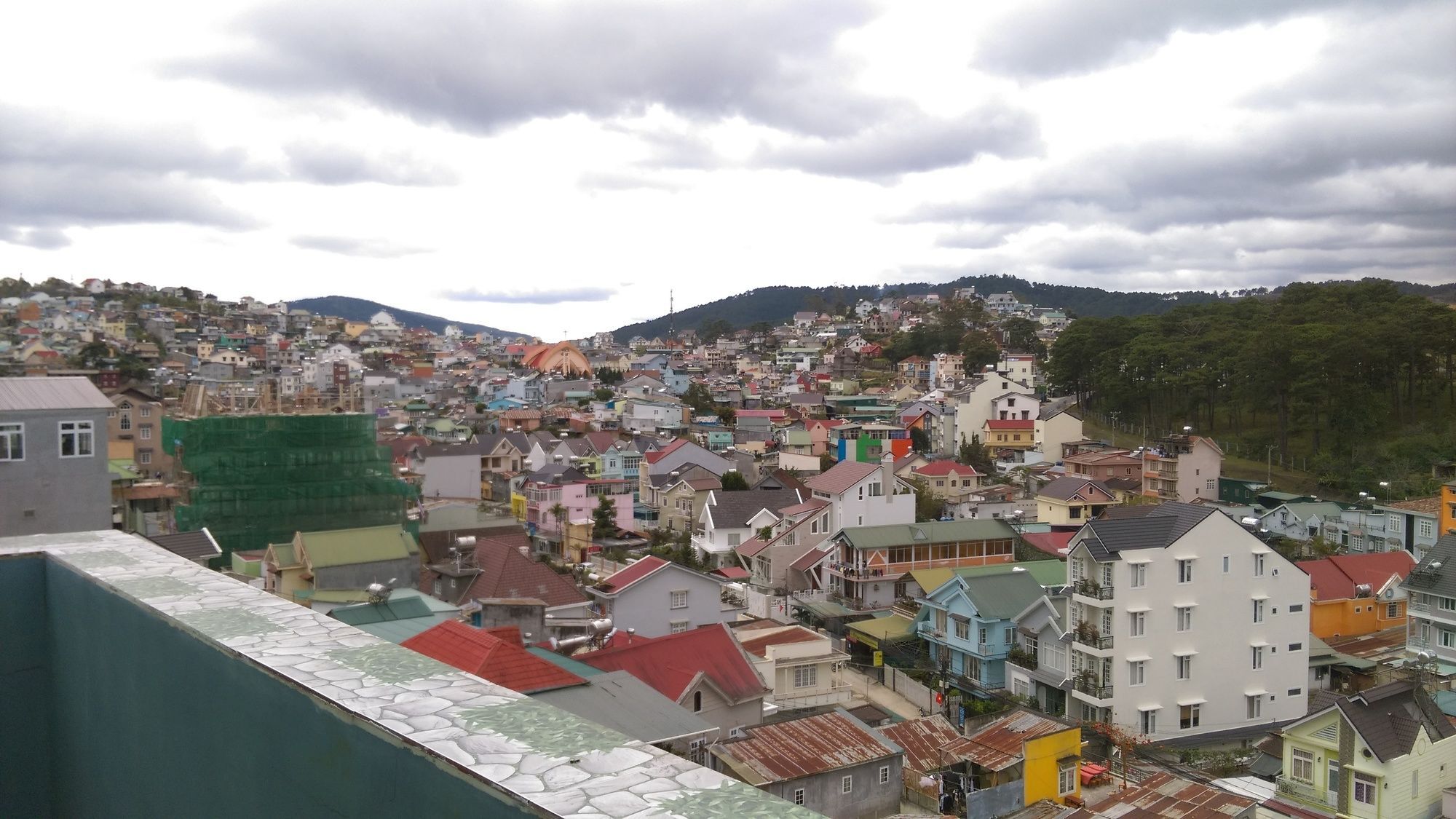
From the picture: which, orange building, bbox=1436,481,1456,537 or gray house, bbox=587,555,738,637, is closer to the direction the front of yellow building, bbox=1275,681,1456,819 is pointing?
the gray house

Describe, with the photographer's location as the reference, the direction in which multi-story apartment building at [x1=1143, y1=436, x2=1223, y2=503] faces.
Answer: facing the viewer and to the left of the viewer

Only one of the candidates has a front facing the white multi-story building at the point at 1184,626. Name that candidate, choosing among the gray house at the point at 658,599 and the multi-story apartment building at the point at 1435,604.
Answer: the multi-story apartment building

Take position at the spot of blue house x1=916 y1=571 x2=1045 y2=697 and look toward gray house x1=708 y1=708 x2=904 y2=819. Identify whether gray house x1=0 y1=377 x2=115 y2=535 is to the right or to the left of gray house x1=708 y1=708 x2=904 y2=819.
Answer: right

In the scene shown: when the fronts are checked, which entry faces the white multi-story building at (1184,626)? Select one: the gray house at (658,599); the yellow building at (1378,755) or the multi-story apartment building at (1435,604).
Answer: the multi-story apartment building

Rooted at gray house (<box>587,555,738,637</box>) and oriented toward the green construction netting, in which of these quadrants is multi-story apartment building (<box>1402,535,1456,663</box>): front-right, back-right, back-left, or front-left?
back-right

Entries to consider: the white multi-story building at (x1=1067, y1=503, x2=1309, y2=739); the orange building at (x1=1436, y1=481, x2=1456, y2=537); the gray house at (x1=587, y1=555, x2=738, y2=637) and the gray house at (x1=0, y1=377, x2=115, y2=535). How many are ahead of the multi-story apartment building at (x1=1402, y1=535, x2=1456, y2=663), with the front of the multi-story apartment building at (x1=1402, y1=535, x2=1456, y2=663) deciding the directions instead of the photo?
3
